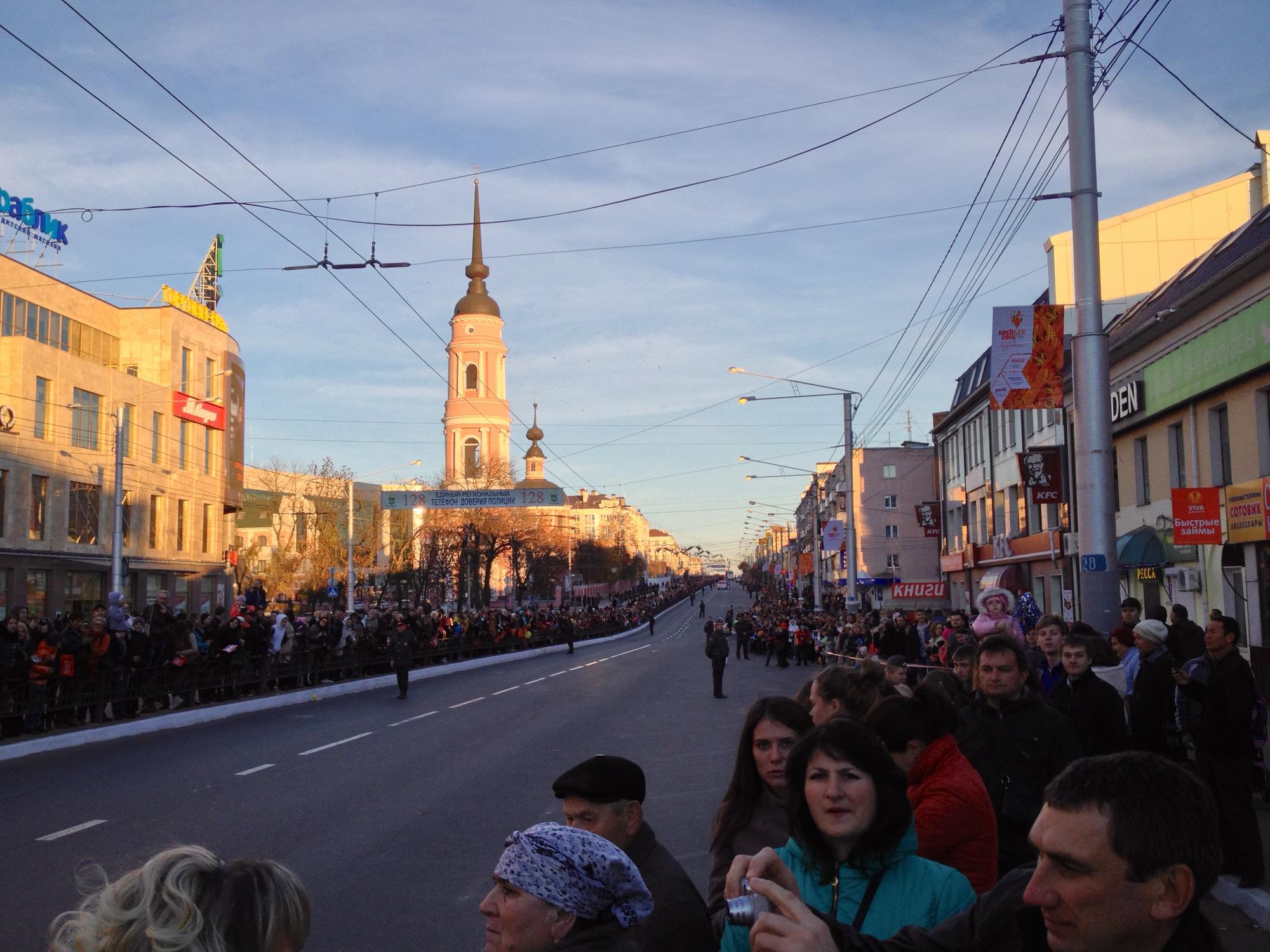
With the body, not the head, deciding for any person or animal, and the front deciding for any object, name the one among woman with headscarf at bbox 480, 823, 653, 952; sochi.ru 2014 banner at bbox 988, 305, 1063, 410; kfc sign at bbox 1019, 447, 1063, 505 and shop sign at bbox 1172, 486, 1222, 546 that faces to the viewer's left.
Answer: the woman with headscarf

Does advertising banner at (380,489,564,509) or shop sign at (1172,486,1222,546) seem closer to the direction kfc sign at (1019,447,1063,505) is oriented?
the shop sign

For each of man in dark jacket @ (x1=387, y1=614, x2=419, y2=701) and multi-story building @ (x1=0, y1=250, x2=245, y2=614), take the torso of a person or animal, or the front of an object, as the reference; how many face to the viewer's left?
0

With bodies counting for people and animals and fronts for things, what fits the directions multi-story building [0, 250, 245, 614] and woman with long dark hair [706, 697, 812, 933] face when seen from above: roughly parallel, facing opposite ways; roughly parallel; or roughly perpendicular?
roughly perpendicular

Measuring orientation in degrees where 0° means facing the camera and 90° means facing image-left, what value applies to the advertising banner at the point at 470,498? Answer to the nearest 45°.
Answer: approximately 0°

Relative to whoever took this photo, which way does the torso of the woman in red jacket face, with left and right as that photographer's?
facing to the left of the viewer

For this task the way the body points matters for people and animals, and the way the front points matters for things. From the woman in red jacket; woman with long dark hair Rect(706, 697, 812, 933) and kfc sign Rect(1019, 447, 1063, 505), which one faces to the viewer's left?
the woman in red jacket

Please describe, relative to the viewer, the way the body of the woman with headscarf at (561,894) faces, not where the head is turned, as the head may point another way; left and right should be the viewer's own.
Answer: facing to the left of the viewer

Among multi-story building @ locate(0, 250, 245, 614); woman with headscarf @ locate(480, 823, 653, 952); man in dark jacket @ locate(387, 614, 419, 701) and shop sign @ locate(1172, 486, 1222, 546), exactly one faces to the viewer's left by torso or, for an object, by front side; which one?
the woman with headscarf

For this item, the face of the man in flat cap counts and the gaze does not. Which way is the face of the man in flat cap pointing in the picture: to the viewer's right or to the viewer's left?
to the viewer's left

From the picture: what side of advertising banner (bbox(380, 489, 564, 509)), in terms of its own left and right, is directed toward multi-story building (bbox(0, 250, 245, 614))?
right

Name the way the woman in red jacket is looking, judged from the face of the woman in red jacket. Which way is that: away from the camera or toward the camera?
away from the camera

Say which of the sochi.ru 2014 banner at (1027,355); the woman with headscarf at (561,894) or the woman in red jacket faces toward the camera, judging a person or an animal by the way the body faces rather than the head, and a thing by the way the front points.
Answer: the sochi.ru 2014 banner
